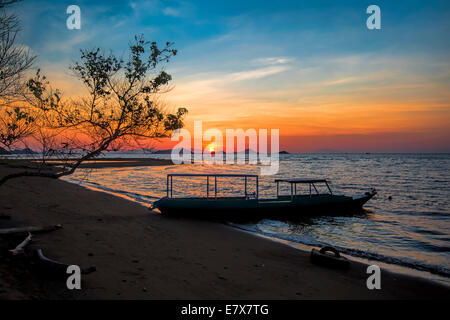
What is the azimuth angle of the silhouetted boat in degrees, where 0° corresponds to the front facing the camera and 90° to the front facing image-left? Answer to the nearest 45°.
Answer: approximately 270°

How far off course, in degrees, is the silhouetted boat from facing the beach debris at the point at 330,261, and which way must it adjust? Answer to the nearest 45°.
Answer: approximately 90° to its right

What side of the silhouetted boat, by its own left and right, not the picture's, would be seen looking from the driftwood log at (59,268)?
right

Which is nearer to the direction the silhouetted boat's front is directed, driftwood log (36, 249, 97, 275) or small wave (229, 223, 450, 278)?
the small wave

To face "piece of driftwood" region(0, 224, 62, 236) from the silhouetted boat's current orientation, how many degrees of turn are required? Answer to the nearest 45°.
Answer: approximately 135° to its right

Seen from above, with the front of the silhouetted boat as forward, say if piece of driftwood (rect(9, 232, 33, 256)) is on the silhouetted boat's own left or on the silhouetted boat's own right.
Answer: on the silhouetted boat's own right
